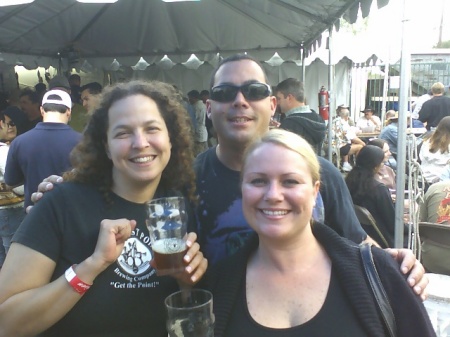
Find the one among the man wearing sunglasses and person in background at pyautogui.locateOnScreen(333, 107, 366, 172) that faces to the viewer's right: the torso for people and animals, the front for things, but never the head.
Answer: the person in background

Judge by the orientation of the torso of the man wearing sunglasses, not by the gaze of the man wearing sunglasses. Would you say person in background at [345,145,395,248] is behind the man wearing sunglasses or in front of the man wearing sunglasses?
behind

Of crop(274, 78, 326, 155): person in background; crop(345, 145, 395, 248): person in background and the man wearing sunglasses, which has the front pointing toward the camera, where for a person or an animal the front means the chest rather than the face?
the man wearing sunglasses

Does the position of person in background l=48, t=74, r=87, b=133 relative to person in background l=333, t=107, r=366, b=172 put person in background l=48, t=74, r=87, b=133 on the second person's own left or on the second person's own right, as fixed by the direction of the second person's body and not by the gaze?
on the second person's own right

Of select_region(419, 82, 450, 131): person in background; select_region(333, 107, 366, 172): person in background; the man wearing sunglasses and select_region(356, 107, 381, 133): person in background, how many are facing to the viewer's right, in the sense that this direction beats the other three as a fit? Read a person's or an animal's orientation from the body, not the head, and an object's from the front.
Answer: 1
